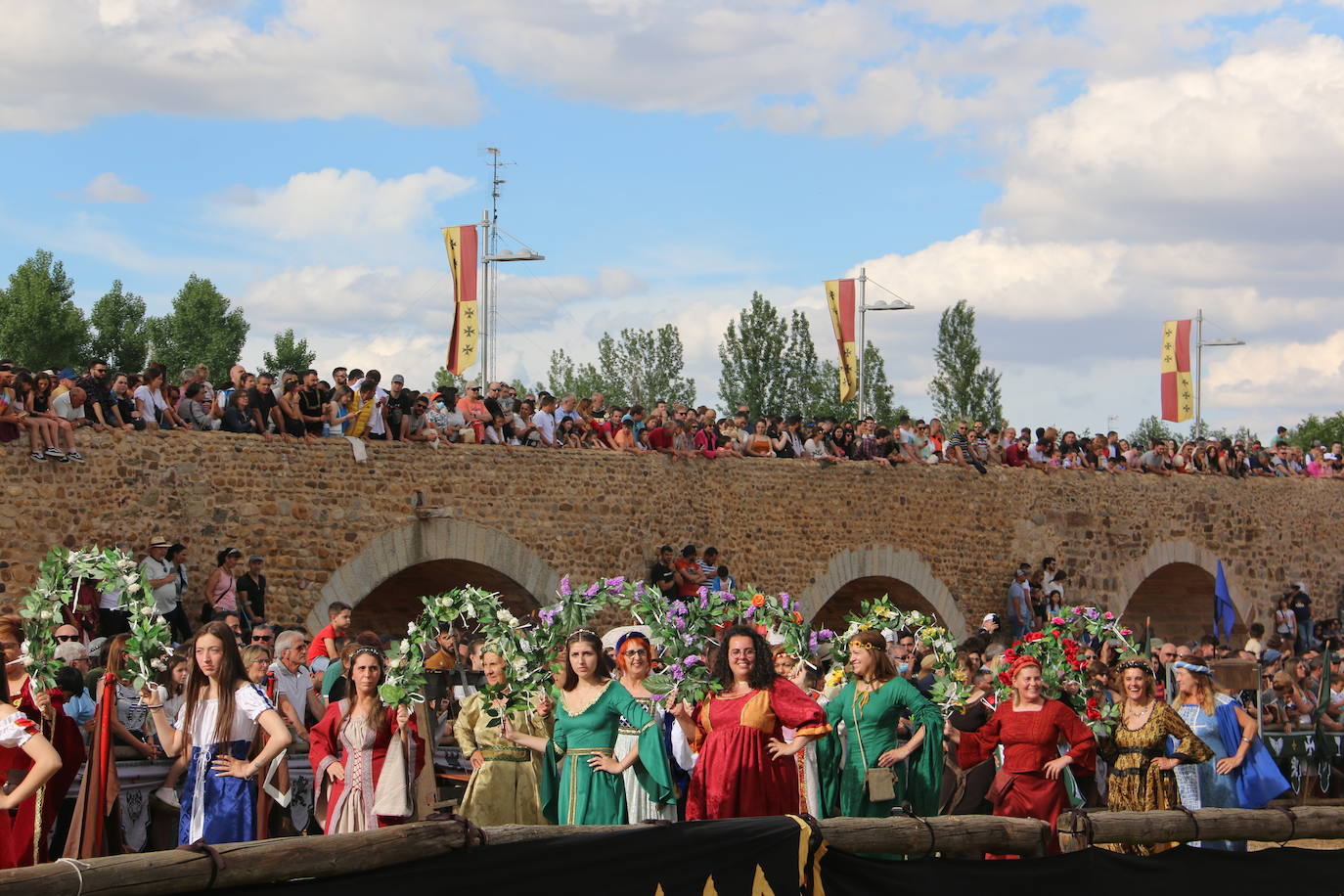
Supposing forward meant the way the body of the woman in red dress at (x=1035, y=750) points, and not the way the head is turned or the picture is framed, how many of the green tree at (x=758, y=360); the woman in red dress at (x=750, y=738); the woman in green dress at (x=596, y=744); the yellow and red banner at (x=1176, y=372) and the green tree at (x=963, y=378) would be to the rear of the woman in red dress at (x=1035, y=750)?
3

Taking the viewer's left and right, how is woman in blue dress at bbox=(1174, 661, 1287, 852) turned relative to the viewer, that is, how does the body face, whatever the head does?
facing the viewer and to the left of the viewer

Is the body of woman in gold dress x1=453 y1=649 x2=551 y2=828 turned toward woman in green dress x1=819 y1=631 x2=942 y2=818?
no

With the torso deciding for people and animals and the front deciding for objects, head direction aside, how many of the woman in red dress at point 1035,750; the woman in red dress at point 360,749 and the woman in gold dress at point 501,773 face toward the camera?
3

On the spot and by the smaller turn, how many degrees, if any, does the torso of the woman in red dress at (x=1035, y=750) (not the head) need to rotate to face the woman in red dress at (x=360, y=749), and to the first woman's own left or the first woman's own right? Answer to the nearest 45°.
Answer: approximately 90° to the first woman's own right

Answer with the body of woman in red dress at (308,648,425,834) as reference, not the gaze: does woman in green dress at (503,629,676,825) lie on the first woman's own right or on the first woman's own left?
on the first woman's own left

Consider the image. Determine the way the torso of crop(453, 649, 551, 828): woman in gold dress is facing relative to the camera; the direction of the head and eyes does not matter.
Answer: toward the camera

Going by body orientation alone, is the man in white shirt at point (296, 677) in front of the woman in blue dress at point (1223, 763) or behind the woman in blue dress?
in front

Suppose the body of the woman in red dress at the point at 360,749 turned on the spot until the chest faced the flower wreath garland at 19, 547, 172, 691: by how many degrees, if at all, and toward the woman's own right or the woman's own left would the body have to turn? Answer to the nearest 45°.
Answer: approximately 90° to the woman's own right

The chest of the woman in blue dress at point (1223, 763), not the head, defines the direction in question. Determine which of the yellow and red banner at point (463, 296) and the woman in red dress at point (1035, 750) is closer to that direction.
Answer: the woman in red dress

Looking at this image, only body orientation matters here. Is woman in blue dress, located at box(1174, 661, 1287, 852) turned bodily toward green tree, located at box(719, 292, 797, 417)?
no

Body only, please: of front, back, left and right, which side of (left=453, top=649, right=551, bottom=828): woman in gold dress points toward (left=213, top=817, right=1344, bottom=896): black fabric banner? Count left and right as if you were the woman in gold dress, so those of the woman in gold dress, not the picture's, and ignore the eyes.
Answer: front

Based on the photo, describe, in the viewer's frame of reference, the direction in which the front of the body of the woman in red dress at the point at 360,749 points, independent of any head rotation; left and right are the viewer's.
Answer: facing the viewer

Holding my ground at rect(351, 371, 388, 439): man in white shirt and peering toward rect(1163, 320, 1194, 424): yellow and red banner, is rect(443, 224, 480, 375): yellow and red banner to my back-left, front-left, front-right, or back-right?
front-left

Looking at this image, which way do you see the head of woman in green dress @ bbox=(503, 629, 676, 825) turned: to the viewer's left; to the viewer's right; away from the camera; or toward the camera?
toward the camera

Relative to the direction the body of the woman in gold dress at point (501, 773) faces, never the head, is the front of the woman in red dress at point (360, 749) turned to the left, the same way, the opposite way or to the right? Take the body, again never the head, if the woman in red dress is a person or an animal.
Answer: the same way
